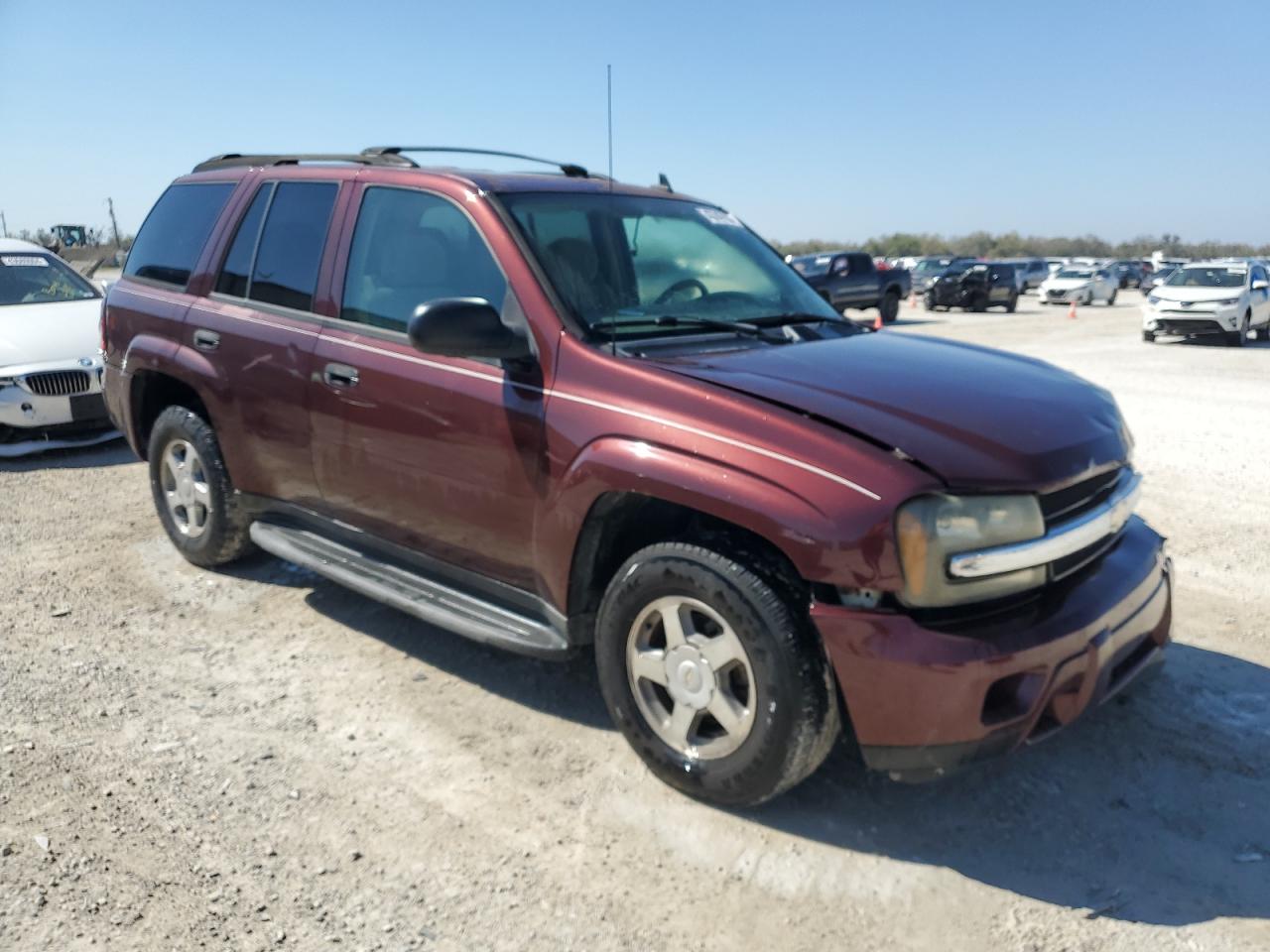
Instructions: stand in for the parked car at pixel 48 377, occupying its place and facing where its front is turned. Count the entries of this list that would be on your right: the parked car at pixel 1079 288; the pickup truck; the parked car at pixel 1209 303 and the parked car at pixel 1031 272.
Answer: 0

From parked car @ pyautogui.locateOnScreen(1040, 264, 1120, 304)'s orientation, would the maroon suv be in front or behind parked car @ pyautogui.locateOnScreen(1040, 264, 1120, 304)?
in front

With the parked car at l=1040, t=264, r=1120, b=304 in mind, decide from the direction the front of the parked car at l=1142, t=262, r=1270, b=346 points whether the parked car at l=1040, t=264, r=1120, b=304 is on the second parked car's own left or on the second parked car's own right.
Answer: on the second parked car's own right

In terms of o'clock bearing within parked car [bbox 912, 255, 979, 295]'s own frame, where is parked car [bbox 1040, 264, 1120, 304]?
parked car [bbox 1040, 264, 1120, 304] is roughly at 8 o'clock from parked car [bbox 912, 255, 979, 295].

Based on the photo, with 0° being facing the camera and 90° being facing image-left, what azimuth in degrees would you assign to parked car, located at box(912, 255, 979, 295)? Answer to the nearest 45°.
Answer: approximately 45°

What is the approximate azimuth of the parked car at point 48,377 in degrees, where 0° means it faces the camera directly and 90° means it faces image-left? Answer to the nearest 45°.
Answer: approximately 315°

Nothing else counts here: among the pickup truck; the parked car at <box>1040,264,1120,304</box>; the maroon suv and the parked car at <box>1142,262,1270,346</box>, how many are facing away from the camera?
0

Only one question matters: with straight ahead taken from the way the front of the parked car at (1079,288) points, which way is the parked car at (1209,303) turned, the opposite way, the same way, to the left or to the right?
the same way

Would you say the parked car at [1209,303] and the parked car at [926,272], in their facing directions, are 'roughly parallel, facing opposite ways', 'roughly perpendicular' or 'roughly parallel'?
roughly parallel

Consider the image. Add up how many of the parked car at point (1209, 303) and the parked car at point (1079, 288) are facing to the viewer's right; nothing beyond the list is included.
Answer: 0

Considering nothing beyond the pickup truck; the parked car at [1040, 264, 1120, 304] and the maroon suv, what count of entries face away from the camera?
0

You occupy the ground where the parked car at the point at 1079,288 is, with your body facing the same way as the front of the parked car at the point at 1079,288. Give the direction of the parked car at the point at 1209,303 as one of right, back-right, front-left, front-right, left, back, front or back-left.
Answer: front-left

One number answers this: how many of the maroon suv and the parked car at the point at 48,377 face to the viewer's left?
0

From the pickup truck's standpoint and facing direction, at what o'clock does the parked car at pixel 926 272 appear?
The parked car is roughly at 5 o'clock from the pickup truck.

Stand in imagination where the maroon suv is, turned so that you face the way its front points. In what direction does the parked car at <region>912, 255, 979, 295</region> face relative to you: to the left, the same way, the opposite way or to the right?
to the right

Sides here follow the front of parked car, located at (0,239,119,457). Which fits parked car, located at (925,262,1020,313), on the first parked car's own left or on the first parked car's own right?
on the first parked car's own left

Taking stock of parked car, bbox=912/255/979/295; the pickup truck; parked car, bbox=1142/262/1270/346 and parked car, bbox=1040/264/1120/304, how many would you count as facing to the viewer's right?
0

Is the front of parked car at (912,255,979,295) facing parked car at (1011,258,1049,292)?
no

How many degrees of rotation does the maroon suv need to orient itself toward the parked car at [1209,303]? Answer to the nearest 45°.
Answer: approximately 90° to its left

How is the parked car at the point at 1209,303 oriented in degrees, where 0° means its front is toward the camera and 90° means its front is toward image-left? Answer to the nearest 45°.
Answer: approximately 45°
